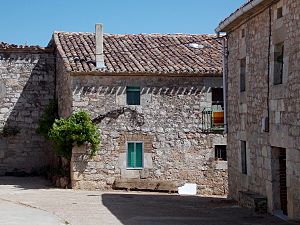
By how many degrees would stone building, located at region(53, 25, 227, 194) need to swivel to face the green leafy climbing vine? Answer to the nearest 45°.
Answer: approximately 90° to its right

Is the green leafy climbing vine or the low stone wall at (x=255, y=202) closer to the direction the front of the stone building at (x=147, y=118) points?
the low stone wall

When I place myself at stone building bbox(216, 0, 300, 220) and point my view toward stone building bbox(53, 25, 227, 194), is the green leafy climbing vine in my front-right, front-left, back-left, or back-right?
front-left

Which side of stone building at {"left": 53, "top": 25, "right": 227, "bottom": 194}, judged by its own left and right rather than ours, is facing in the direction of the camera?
front

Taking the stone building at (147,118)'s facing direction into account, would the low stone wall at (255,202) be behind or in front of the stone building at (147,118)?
in front

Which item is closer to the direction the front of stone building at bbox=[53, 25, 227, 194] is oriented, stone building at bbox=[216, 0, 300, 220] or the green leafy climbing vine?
the stone building

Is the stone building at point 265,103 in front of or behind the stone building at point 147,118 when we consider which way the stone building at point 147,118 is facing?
in front
